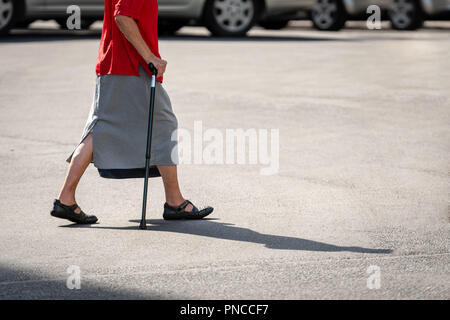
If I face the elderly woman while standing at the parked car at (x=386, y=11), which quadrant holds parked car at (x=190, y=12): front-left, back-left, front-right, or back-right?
front-right

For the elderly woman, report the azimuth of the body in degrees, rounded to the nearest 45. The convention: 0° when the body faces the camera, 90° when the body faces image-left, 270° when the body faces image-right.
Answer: approximately 270°

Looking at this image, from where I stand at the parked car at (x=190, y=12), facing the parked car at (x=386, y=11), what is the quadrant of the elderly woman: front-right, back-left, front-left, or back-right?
back-right

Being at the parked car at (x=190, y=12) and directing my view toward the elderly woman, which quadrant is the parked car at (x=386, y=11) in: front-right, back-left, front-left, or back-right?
back-left

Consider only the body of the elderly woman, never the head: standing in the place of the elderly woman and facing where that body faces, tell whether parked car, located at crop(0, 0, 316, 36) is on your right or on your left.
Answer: on your left
